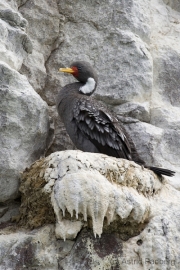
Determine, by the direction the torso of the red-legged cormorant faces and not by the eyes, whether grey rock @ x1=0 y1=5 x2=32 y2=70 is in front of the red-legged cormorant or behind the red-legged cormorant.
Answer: in front

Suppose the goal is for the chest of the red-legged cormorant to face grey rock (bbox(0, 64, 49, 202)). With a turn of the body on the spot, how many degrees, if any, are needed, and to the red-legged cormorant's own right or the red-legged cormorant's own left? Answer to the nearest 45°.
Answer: approximately 45° to the red-legged cormorant's own left

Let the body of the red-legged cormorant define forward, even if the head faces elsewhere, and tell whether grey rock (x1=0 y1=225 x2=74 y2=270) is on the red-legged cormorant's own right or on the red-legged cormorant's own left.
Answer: on the red-legged cormorant's own left

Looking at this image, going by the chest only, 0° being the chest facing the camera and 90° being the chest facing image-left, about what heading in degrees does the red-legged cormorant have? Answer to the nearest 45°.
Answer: approximately 90°
